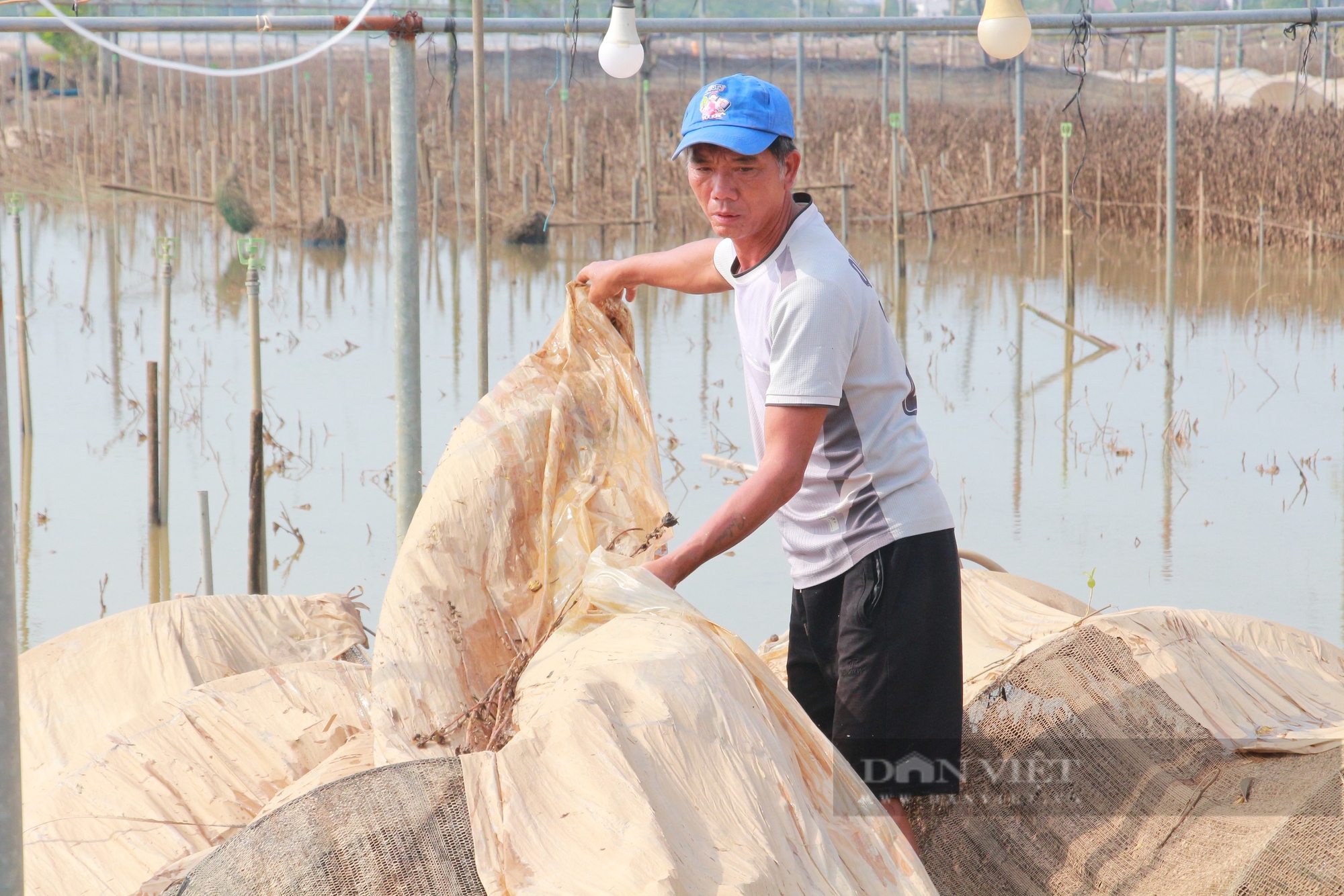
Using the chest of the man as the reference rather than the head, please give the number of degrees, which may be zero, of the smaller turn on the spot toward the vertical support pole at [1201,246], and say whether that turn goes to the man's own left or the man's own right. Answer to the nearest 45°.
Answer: approximately 90° to the man's own right

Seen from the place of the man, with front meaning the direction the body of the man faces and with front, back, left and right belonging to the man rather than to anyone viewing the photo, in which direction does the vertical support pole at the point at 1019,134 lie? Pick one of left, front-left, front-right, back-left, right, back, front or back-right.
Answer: right

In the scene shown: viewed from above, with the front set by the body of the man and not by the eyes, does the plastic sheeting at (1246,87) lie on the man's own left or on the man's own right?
on the man's own right

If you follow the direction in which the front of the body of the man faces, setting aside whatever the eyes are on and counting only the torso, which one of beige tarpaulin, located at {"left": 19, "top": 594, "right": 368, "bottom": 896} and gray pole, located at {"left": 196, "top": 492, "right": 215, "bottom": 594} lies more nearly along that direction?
the beige tarpaulin

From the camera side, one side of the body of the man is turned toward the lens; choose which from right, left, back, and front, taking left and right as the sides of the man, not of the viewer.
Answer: left

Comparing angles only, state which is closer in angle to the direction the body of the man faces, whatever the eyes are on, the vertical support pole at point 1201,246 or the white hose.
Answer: the white hose

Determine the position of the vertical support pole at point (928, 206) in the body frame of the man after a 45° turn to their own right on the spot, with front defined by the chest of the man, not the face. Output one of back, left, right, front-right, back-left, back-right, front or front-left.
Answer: front-right

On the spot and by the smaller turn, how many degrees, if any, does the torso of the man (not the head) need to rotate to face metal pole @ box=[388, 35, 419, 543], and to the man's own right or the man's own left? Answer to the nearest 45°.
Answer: approximately 45° to the man's own right

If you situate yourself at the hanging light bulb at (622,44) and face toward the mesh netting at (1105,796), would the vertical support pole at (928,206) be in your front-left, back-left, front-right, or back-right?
back-left

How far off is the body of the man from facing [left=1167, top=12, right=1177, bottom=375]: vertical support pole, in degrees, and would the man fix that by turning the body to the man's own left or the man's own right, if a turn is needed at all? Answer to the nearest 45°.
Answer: approximately 90° to the man's own right

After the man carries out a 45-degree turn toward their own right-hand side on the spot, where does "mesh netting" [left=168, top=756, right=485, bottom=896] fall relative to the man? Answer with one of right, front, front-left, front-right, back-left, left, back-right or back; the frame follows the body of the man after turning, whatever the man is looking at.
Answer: left

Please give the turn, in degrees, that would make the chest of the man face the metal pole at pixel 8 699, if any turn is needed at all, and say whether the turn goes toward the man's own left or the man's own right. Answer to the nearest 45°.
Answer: approximately 45° to the man's own left

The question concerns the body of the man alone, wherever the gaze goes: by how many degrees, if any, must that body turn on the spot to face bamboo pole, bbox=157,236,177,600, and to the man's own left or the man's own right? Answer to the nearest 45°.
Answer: approximately 45° to the man's own right
